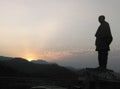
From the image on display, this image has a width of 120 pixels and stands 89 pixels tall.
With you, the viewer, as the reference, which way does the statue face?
facing the viewer and to the left of the viewer
